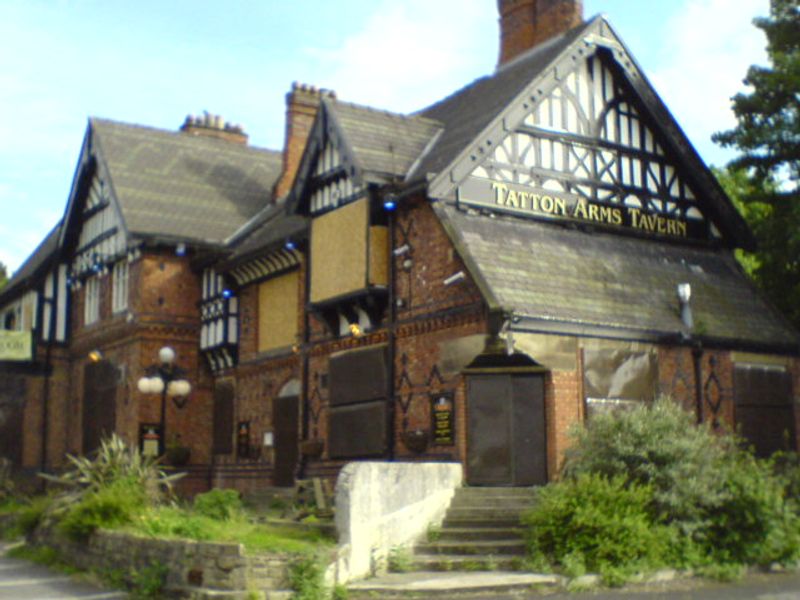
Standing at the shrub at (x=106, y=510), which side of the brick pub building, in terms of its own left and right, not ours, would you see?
front

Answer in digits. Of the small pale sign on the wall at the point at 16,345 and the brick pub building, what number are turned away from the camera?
0

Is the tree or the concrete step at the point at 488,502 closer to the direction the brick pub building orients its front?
the concrete step

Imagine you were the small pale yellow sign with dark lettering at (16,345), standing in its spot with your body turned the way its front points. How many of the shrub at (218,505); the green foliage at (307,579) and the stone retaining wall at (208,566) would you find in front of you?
3

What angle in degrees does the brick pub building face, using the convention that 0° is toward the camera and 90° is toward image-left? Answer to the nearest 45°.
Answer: approximately 45°

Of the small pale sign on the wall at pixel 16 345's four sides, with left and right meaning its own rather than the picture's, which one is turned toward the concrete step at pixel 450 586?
front

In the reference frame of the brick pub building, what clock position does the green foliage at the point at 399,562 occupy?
The green foliage is roughly at 11 o'clock from the brick pub building.

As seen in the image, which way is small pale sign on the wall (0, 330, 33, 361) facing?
toward the camera

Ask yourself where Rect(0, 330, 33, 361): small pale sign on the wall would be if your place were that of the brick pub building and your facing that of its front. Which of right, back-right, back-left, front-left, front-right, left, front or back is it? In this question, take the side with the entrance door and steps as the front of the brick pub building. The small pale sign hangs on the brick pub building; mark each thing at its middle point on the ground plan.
right

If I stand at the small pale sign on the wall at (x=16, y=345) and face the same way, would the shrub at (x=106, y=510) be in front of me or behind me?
in front

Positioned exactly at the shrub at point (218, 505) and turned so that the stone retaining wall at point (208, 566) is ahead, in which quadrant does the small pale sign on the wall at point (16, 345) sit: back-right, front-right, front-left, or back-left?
back-right
